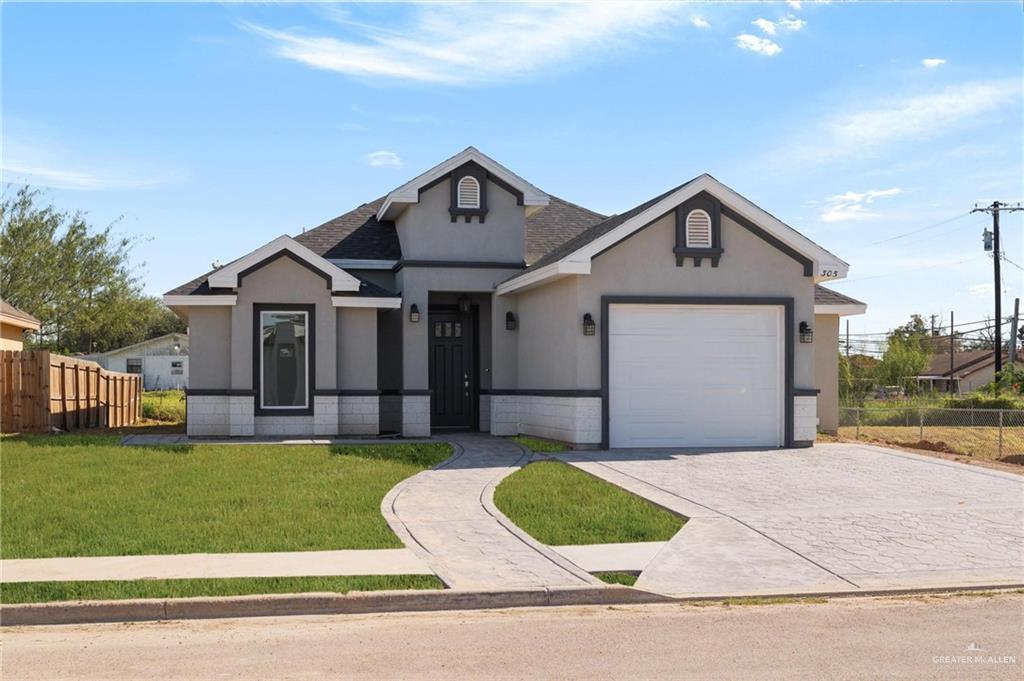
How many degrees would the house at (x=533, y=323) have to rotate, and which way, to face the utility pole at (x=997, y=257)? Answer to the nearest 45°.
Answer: approximately 135° to its left

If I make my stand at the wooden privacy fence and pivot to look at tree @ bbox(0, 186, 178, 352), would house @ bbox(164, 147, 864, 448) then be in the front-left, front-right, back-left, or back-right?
back-right

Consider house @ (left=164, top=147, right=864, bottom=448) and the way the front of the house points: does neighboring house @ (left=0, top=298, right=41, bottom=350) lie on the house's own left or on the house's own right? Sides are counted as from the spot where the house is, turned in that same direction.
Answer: on the house's own right

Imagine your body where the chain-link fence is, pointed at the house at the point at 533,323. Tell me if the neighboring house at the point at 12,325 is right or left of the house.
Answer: right

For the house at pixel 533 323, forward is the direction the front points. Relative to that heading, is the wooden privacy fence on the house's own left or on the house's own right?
on the house's own right

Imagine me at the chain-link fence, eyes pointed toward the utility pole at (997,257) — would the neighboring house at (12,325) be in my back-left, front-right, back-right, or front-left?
back-left

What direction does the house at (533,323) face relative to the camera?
toward the camera

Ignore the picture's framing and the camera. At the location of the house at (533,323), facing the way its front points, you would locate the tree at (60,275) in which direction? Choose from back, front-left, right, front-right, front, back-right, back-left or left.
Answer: back-right
